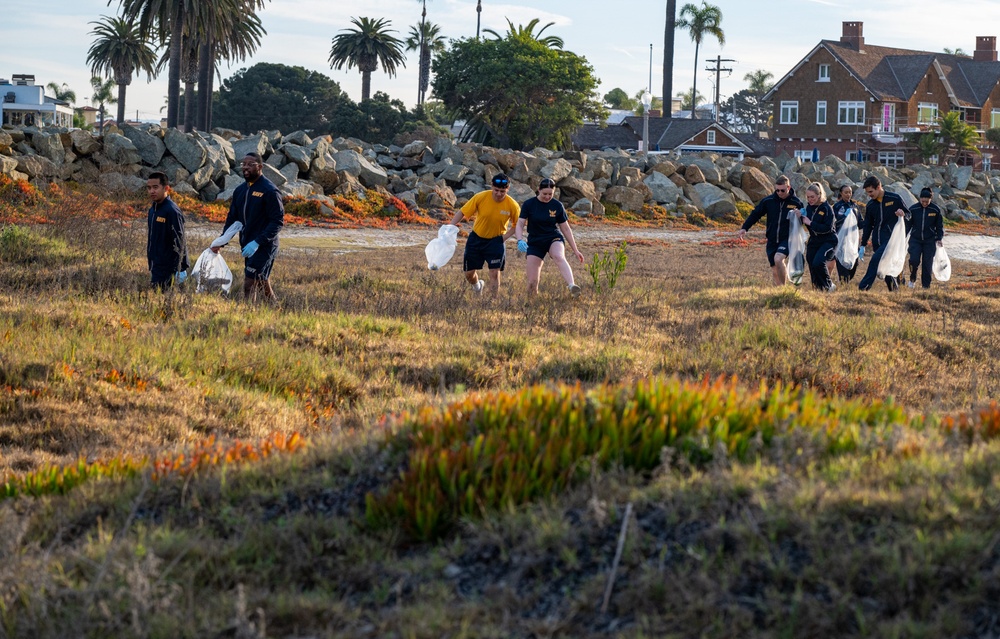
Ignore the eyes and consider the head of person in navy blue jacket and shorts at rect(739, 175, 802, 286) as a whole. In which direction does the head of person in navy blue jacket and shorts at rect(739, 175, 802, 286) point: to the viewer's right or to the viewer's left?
to the viewer's left

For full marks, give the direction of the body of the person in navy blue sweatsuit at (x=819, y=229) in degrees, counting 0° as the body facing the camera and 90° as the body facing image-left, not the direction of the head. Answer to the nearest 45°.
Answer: approximately 45°

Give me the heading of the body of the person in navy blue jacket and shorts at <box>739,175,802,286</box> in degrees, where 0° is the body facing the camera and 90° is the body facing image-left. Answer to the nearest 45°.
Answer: approximately 0°

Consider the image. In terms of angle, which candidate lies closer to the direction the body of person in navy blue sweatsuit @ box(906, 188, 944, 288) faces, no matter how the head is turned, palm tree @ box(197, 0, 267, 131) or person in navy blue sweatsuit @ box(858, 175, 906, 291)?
the person in navy blue sweatsuit

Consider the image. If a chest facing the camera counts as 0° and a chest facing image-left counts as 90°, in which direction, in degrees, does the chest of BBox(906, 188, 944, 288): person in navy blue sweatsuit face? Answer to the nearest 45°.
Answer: approximately 0°
